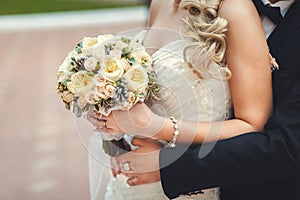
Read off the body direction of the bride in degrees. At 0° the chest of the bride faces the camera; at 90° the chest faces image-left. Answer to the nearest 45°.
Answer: approximately 45°
